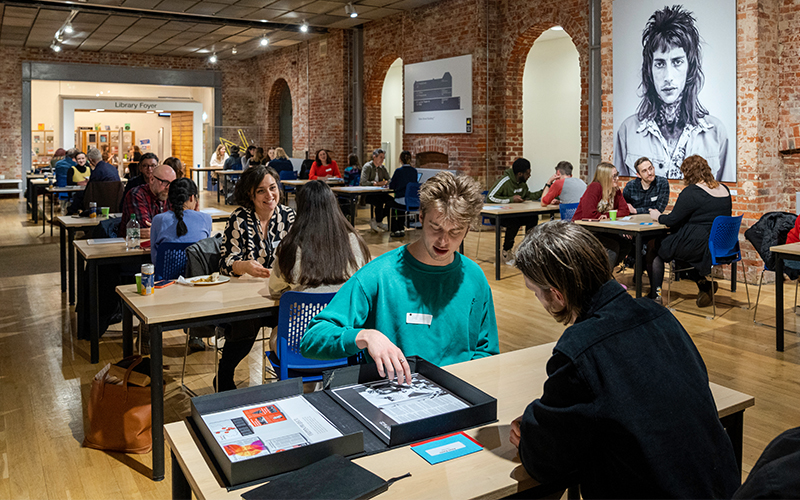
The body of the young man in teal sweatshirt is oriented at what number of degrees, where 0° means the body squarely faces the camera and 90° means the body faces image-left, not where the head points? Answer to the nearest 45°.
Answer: approximately 0°

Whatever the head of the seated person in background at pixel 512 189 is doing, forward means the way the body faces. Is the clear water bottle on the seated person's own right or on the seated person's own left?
on the seated person's own right

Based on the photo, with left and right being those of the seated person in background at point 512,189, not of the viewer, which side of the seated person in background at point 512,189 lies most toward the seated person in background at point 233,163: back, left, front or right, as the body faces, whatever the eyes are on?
back

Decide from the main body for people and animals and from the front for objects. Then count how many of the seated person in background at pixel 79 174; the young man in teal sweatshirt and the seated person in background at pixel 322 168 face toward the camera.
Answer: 3

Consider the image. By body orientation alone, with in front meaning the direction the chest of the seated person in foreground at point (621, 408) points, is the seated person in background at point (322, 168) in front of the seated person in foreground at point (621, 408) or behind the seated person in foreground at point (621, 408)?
in front

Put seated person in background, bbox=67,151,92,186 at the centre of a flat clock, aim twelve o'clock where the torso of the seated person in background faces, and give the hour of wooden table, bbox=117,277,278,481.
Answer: The wooden table is roughly at 12 o'clock from the seated person in background.

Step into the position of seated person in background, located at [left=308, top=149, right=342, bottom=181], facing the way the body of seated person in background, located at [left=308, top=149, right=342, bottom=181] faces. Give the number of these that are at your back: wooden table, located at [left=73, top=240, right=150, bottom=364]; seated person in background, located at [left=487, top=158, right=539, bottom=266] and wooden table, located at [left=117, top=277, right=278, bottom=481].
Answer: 0

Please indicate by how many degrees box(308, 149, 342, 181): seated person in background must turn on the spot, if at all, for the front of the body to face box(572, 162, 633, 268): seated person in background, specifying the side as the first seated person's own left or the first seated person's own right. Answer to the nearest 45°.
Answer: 0° — they already face them

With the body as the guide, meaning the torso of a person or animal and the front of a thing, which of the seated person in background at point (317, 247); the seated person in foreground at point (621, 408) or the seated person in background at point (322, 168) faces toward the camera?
the seated person in background at point (322, 168)

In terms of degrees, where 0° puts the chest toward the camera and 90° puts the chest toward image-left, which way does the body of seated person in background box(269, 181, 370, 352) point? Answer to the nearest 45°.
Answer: approximately 180°

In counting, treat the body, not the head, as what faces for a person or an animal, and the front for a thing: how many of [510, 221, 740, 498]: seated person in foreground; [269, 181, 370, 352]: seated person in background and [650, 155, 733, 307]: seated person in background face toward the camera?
0

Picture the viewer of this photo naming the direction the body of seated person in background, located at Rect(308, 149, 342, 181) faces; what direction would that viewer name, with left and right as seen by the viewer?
facing the viewer
